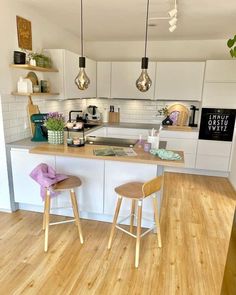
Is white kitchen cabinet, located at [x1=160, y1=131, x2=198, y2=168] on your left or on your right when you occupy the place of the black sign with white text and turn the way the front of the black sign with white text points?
on your right

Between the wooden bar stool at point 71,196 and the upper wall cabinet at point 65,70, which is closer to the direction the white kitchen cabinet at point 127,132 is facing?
the wooden bar stool

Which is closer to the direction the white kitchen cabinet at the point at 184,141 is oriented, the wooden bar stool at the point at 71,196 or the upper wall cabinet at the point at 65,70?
the wooden bar stool

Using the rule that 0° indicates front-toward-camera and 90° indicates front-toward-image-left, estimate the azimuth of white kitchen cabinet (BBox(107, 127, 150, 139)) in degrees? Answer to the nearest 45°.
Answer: approximately 0°

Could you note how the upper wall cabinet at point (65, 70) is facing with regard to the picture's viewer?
facing the viewer and to the right of the viewer

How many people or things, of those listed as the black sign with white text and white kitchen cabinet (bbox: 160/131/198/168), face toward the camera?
2

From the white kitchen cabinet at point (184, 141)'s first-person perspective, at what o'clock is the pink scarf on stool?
The pink scarf on stool is roughly at 1 o'clock from the white kitchen cabinet.

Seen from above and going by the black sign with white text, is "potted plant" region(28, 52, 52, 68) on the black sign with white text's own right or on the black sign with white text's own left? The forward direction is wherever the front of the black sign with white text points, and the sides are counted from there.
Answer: on the black sign with white text's own right

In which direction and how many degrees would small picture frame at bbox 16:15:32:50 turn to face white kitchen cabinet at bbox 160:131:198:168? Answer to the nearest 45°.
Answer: approximately 45° to its left

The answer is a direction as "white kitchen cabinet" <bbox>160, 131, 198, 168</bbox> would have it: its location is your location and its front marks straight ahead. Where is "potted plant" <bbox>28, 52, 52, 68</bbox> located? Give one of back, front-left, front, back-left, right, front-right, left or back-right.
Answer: front-right
